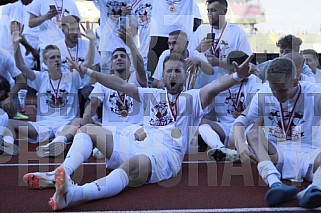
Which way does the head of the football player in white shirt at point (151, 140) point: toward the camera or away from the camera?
toward the camera

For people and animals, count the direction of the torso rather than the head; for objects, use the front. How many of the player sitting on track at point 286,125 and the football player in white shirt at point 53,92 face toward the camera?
2

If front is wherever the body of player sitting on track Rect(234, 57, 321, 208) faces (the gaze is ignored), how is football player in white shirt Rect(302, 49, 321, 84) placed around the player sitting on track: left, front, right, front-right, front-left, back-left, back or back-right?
back

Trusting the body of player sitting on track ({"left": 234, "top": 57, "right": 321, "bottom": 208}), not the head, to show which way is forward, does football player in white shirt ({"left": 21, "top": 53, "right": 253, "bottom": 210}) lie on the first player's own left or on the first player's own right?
on the first player's own right

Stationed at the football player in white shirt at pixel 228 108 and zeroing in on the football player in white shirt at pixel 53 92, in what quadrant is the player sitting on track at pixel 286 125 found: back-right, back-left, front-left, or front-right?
back-left

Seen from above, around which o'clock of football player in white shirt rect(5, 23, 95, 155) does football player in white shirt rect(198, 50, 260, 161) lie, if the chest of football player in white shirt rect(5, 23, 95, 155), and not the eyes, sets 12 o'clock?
football player in white shirt rect(198, 50, 260, 161) is roughly at 10 o'clock from football player in white shirt rect(5, 23, 95, 155).

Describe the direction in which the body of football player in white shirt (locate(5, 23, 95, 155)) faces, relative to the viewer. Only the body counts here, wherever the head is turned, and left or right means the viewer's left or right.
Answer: facing the viewer

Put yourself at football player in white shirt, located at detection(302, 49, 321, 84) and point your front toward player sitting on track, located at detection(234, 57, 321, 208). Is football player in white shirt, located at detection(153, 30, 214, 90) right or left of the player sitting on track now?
right

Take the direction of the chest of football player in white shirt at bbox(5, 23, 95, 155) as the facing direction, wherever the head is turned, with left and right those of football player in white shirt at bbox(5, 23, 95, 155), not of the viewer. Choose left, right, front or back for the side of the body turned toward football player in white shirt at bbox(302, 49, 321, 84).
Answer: left

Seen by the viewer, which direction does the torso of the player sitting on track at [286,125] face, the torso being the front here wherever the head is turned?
toward the camera

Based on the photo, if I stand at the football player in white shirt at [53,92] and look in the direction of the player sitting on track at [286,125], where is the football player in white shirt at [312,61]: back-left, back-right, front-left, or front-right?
front-left

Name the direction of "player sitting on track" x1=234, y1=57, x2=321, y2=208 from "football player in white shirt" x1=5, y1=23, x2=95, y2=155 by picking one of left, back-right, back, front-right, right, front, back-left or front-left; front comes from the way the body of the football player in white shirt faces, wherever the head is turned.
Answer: front-left

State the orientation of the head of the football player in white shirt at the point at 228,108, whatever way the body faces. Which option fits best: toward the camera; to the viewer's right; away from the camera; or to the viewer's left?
toward the camera

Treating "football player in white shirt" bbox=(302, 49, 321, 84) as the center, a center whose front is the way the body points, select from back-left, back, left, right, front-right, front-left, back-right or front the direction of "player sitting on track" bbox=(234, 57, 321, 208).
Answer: front-left

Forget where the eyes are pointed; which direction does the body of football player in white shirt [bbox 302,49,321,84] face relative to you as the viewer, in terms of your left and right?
facing the viewer and to the left of the viewer
